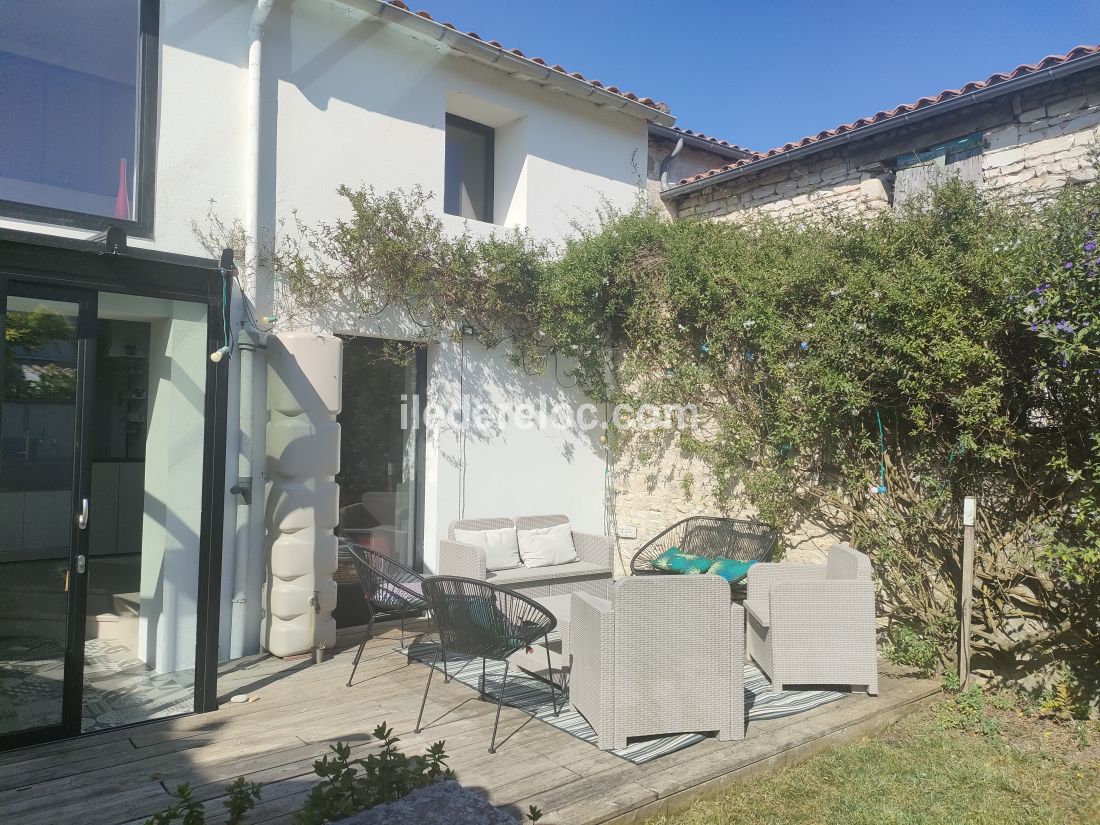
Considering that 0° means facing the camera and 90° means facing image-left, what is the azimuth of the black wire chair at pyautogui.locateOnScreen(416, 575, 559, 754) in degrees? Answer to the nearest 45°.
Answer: approximately 225°

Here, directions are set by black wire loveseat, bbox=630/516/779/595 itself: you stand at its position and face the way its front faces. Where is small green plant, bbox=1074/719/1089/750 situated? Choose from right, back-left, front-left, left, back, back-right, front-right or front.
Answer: left

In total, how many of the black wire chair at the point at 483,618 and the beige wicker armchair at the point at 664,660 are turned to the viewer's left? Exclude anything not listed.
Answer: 0

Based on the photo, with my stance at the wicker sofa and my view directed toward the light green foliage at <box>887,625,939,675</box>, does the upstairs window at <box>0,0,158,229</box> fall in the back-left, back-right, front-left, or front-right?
back-right

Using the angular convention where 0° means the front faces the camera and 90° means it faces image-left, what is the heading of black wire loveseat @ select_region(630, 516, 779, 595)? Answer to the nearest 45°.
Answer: approximately 45°

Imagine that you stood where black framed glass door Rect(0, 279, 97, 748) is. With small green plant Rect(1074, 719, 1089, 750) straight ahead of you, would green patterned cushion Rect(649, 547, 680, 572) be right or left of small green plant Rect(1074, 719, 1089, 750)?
left

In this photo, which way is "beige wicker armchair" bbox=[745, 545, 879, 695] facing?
to the viewer's left

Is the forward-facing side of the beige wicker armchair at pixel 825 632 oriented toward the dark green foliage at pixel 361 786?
no

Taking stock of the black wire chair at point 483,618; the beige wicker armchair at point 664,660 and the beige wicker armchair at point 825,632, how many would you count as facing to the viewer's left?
1

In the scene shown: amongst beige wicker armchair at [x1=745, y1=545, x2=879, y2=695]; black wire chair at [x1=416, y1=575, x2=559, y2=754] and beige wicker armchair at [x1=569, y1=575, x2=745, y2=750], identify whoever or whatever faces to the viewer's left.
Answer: beige wicker armchair at [x1=745, y1=545, x2=879, y2=695]

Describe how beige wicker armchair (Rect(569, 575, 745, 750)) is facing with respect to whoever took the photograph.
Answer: facing away from the viewer

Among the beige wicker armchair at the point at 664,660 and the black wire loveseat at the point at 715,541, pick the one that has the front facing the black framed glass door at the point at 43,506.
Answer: the black wire loveseat

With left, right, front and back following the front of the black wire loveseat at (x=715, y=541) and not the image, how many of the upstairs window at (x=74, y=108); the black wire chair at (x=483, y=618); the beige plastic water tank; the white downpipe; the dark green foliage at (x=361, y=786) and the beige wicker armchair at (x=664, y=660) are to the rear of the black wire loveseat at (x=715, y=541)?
0

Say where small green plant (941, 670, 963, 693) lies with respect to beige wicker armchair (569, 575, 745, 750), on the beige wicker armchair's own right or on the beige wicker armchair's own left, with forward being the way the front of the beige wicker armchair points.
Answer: on the beige wicker armchair's own right
